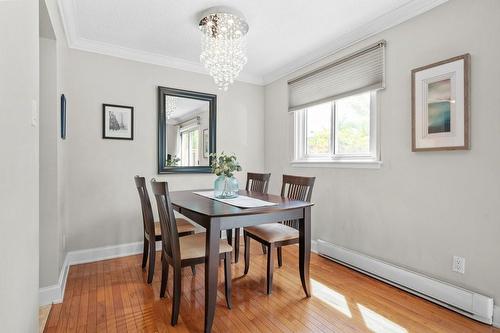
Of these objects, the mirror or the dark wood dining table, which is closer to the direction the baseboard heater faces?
the dark wood dining table

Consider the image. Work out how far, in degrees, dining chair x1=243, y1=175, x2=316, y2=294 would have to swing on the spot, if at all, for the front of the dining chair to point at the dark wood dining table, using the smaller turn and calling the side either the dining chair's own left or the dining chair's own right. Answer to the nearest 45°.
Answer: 0° — it already faces it

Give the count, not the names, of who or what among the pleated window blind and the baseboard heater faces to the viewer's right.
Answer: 0

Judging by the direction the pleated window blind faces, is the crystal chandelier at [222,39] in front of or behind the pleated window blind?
in front

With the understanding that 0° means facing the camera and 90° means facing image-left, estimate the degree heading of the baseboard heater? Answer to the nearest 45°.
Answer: approximately 45°

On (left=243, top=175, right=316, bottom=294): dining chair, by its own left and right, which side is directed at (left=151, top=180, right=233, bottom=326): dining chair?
front

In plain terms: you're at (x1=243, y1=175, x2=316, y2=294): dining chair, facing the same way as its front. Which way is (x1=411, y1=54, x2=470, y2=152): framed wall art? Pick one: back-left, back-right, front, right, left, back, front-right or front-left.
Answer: back-left

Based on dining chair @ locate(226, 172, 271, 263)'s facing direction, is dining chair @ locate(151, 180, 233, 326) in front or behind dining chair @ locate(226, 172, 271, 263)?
in front

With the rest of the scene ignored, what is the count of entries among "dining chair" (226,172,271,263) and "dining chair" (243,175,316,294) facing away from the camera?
0

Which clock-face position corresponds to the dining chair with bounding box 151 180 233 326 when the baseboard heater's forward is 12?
The dining chair is roughly at 12 o'clock from the baseboard heater.

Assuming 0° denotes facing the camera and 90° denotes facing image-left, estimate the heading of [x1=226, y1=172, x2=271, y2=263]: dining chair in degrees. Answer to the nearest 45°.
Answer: approximately 45°
